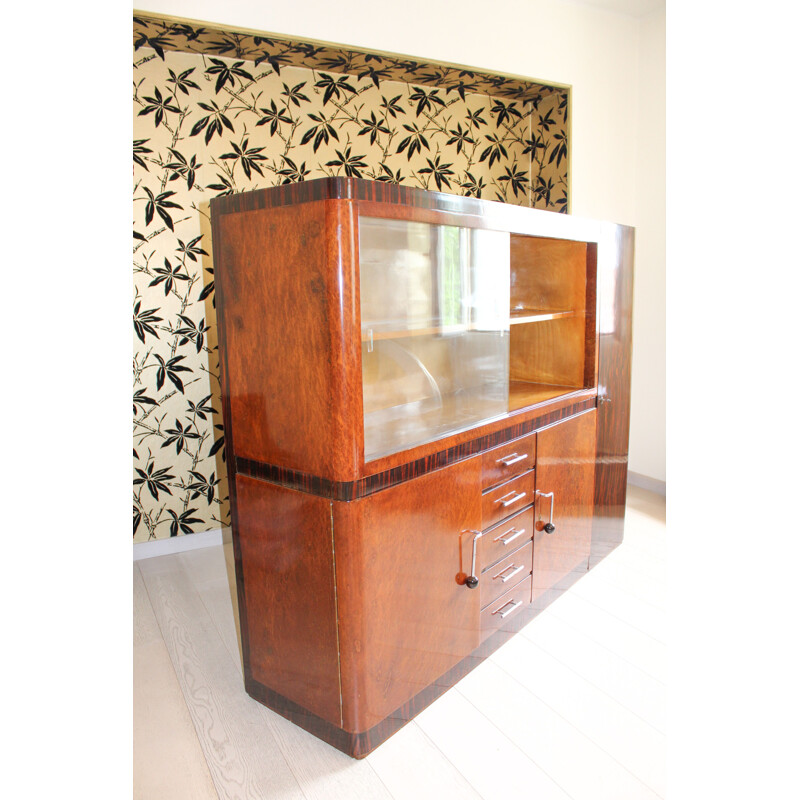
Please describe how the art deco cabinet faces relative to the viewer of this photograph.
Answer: facing the viewer and to the right of the viewer
